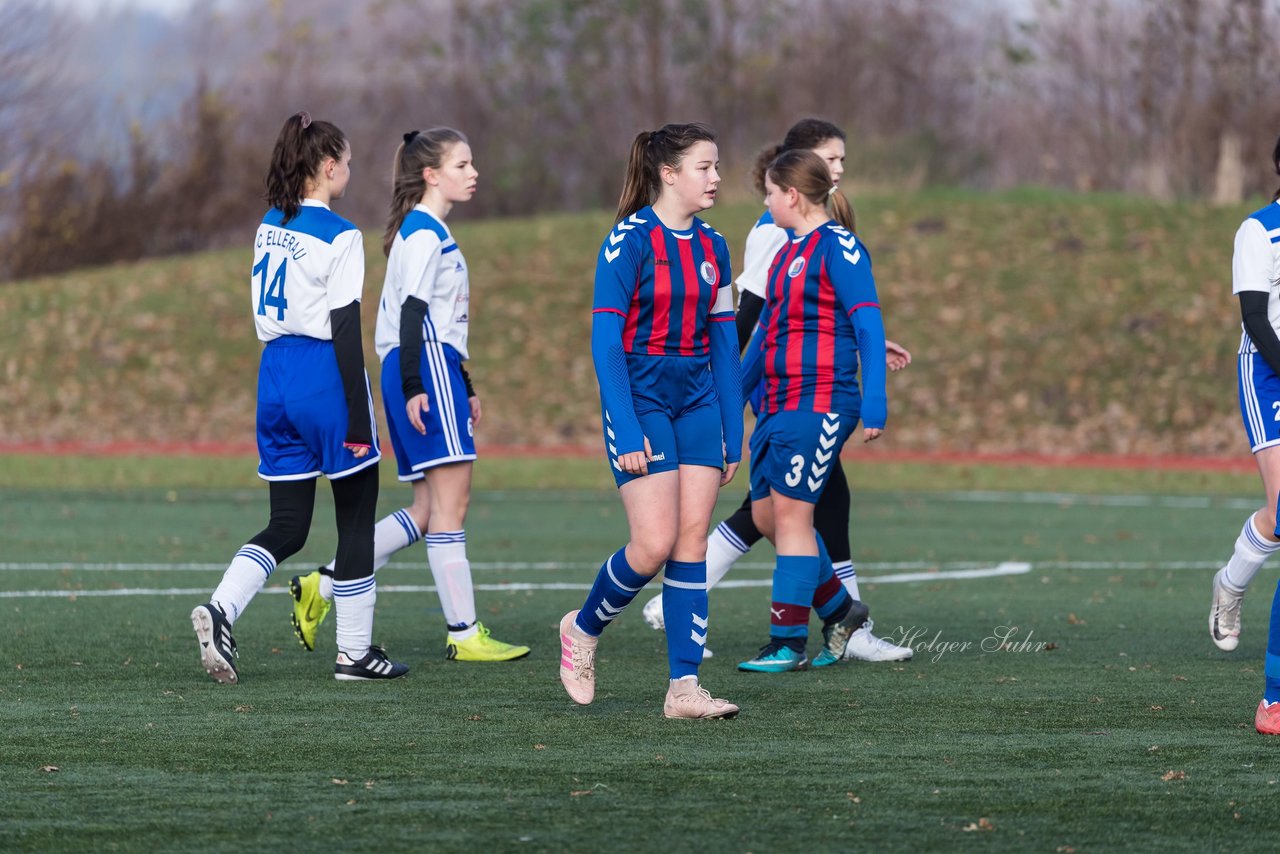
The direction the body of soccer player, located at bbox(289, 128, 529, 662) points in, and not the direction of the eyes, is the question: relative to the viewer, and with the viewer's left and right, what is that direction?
facing to the right of the viewer

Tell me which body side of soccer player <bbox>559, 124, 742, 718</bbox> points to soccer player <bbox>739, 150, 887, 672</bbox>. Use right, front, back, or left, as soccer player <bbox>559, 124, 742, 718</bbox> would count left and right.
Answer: left

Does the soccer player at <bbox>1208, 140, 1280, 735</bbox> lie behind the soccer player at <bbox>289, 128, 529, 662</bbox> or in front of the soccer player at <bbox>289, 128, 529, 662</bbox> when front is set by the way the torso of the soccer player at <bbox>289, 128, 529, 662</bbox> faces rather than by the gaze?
in front

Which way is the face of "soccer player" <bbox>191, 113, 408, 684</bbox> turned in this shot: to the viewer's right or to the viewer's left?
to the viewer's right

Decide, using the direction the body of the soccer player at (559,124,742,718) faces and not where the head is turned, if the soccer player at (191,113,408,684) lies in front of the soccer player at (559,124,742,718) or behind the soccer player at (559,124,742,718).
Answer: behind

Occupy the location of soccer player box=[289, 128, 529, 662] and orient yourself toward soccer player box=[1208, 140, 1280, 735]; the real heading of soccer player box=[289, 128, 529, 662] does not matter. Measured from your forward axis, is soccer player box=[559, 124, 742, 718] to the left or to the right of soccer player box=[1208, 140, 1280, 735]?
right

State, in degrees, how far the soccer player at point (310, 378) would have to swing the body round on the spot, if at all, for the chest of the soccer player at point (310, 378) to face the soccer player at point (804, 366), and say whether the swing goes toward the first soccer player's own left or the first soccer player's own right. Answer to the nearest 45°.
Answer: approximately 45° to the first soccer player's own right

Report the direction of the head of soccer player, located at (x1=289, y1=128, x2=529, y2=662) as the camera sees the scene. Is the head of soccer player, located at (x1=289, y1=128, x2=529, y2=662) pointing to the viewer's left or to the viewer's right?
to the viewer's right
